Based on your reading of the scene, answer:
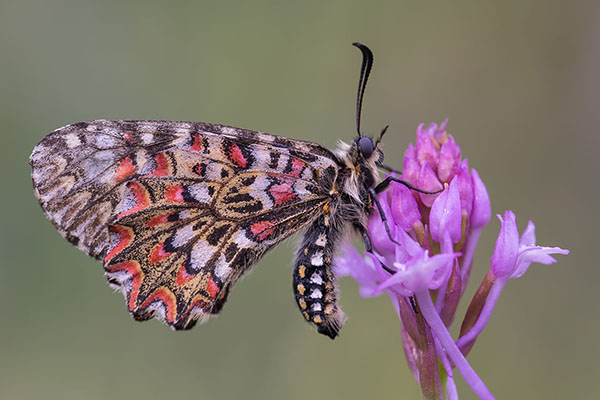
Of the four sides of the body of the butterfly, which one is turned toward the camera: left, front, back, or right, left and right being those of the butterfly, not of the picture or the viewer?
right
